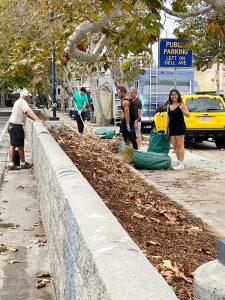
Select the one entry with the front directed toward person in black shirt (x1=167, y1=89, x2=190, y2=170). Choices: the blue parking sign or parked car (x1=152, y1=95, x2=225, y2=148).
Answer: the blue parking sign

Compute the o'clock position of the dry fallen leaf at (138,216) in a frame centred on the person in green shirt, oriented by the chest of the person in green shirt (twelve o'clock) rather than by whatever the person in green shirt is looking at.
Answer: The dry fallen leaf is roughly at 12 o'clock from the person in green shirt.

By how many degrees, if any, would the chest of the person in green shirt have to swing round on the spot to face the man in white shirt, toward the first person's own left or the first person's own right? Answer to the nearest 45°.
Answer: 0° — they already face them

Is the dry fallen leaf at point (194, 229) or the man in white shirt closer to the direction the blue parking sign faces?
the dry fallen leaf

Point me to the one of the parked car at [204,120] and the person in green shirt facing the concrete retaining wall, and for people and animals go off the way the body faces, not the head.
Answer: the person in green shirt

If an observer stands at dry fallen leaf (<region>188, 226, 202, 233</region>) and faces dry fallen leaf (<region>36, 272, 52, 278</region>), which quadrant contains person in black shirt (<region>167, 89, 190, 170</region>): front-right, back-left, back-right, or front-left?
back-right

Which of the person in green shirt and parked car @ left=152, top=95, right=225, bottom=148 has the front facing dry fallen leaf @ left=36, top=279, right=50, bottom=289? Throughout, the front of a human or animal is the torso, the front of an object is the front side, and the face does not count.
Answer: the person in green shirt

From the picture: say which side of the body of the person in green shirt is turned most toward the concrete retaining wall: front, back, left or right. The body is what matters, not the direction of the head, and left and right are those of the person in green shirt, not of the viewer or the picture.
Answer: front

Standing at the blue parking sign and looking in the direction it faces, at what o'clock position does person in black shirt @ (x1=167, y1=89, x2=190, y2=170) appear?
The person in black shirt is roughly at 12 o'clock from the blue parking sign.

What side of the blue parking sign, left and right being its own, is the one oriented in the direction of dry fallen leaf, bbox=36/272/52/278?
front

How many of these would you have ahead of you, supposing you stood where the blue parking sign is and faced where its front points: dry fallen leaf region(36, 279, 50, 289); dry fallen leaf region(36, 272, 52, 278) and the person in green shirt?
2
